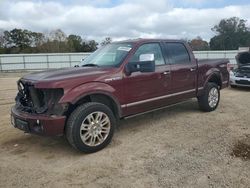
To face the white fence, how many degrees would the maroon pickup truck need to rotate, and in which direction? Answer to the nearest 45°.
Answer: approximately 135° to its right

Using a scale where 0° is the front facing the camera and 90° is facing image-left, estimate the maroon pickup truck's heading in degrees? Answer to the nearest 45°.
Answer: approximately 45°
